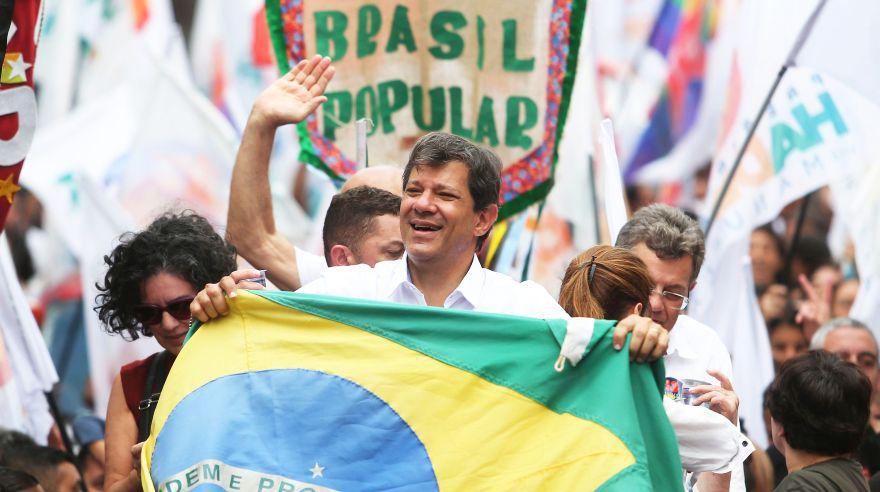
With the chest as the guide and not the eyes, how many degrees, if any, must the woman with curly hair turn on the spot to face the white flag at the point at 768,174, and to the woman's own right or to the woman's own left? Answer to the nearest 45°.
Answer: approximately 90° to the woman's own left

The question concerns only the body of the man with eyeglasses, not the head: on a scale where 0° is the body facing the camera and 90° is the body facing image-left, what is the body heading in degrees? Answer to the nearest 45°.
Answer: approximately 45°

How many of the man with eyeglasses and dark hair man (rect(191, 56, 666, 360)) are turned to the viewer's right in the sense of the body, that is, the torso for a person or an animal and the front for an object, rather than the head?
0

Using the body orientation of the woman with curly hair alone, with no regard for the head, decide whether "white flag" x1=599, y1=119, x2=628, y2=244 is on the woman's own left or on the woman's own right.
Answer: on the woman's own left

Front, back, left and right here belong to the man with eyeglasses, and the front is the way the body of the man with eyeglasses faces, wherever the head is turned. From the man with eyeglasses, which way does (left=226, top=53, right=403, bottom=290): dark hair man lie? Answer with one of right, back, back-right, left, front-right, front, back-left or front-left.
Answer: front-right

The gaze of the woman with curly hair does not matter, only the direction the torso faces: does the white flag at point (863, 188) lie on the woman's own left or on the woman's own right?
on the woman's own left

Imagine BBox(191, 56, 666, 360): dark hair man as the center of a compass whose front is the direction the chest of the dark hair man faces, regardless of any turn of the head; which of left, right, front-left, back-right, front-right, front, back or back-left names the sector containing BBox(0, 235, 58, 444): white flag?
back-right

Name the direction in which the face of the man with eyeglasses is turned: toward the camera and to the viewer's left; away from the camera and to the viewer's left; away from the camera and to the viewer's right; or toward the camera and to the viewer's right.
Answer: toward the camera and to the viewer's left

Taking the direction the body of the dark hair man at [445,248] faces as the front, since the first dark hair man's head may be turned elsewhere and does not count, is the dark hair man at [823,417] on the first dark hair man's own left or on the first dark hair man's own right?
on the first dark hair man's own left

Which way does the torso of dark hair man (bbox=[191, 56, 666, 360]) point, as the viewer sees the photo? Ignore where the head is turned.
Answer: toward the camera

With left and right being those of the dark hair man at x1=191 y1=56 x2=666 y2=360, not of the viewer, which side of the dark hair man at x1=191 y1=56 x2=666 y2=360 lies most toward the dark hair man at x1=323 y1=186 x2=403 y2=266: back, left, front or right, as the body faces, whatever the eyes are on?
back

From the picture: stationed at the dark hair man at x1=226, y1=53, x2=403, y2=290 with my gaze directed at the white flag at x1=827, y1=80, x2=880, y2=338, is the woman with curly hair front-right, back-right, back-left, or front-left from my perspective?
back-right

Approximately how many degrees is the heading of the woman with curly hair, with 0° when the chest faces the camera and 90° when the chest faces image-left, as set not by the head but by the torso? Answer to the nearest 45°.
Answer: approximately 315°

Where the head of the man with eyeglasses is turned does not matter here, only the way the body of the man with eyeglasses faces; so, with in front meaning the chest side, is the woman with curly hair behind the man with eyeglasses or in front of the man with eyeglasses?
in front
